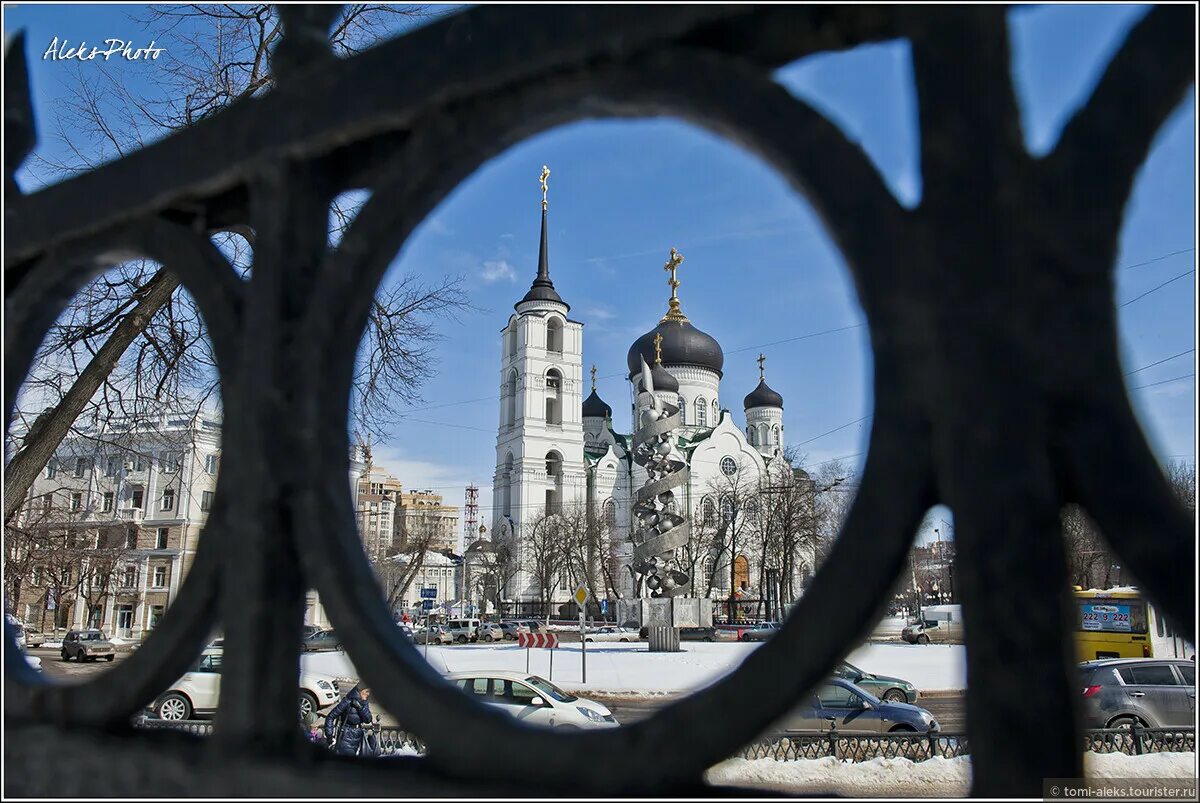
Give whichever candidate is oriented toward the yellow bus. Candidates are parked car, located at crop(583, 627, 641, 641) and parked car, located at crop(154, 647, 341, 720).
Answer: parked car, located at crop(154, 647, 341, 720)

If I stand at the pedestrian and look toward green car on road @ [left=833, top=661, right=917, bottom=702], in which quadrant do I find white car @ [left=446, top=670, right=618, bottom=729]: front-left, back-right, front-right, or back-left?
front-left

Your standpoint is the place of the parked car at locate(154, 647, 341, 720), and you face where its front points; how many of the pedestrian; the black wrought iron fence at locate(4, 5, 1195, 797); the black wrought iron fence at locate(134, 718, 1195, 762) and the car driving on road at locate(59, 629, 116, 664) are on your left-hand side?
1

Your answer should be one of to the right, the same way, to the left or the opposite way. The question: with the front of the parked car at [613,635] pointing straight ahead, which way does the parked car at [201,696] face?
the opposite way

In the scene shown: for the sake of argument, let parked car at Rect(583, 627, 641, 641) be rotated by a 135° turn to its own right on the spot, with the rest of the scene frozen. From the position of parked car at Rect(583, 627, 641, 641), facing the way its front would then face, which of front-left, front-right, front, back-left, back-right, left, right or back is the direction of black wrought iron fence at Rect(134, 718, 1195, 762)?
back-right

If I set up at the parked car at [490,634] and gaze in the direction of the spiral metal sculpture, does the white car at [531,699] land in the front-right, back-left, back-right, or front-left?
front-right

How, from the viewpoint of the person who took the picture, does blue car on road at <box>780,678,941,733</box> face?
facing to the right of the viewer

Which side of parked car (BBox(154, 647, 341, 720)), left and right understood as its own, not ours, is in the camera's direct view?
right
